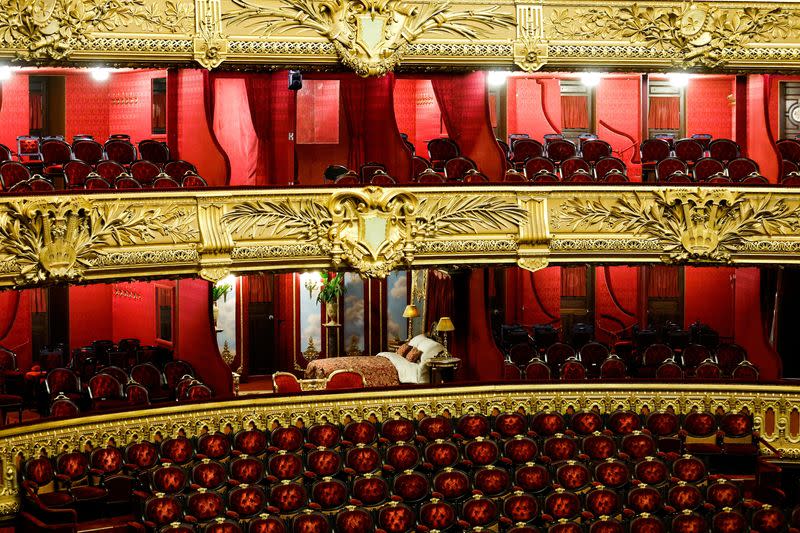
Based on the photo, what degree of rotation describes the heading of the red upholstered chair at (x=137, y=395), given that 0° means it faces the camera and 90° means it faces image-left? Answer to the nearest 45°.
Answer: approximately 315°

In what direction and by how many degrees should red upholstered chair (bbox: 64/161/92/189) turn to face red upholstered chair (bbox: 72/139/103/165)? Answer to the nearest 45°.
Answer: approximately 180°

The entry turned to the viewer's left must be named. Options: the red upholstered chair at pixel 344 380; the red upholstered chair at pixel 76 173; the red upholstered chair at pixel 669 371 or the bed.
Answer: the bed

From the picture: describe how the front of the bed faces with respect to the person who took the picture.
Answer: facing to the left of the viewer

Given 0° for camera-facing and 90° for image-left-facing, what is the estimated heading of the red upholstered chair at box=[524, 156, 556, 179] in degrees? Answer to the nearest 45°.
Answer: approximately 0°

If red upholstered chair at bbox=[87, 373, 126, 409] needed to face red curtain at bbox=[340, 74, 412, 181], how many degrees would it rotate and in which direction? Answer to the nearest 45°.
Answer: approximately 45° to its left

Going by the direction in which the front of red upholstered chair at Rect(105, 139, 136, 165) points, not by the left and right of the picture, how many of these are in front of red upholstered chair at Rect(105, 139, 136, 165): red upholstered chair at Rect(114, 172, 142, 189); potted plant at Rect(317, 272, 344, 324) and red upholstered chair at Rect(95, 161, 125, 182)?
2

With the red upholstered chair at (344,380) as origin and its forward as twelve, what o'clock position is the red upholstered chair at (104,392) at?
the red upholstered chair at (104,392) is roughly at 2 o'clock from the red upholstered chair at (344,380).

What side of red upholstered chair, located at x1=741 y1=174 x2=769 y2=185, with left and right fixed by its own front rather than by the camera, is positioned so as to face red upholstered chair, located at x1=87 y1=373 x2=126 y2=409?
right
